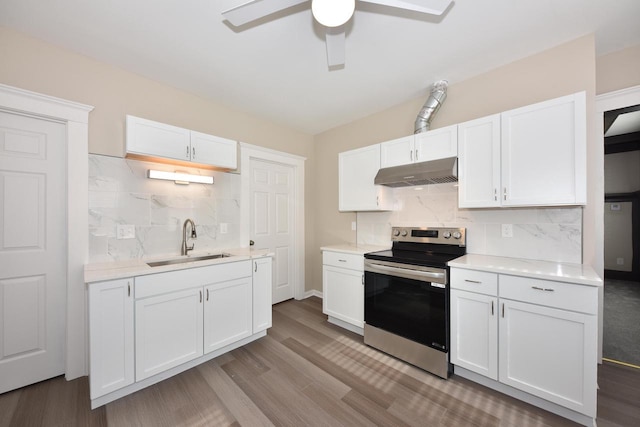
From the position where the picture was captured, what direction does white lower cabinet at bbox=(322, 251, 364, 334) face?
facing the viewer and to the left of the viewer

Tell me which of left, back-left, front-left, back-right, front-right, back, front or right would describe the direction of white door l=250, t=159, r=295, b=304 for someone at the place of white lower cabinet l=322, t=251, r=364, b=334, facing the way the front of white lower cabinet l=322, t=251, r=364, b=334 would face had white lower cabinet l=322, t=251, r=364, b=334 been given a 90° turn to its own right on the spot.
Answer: front

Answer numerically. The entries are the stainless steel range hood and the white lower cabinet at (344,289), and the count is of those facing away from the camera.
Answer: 0

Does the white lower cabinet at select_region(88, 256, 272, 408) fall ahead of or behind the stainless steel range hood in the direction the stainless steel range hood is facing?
ahead

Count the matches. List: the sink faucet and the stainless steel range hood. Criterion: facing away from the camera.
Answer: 0

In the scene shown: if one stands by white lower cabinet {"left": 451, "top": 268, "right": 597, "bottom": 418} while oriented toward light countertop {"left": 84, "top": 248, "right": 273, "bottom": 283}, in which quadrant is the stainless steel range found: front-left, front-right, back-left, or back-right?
front-right

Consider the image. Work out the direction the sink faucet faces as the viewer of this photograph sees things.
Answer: facing the viewer and to the right of the viewer

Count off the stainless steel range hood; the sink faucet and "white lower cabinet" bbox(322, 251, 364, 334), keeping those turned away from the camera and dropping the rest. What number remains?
0

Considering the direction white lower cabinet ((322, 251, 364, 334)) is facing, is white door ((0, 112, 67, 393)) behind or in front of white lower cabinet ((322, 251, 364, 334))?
in front

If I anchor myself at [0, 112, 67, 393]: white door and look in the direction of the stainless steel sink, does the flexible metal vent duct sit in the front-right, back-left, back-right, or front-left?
front-right
